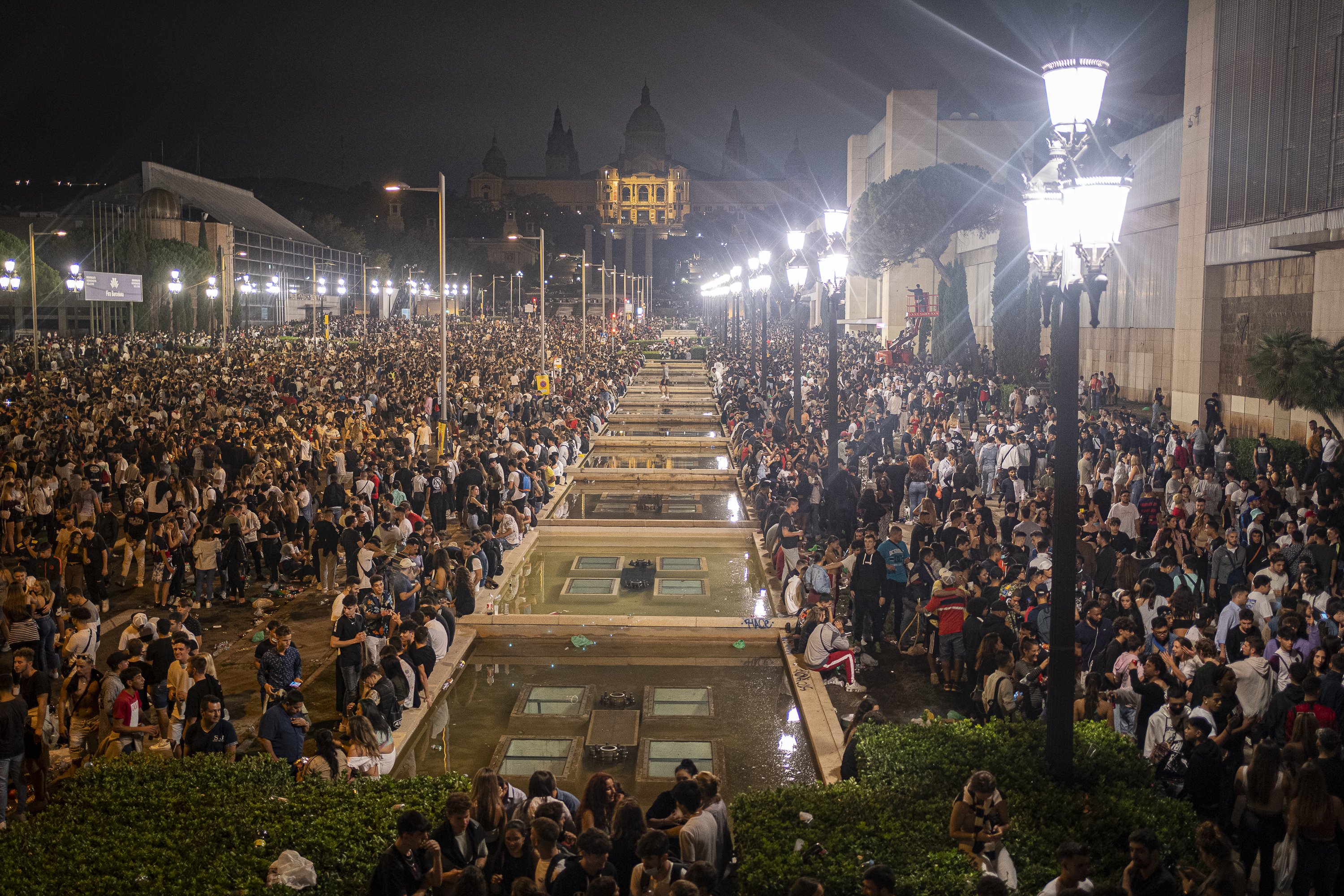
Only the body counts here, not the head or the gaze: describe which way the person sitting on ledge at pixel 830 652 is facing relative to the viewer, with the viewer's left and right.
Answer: facing to the right of the viewer

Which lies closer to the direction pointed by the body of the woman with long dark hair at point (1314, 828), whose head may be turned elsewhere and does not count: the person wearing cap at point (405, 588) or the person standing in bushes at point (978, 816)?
the person wearing cap

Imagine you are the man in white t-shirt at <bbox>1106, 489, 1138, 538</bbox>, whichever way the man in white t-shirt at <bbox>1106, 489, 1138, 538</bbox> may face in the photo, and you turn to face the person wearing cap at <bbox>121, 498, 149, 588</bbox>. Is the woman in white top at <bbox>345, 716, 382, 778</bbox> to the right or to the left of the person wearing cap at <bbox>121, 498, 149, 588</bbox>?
left

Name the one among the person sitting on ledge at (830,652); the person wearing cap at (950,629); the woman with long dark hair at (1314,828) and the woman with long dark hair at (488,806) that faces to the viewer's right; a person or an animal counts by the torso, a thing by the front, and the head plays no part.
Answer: the person sitting on ledge

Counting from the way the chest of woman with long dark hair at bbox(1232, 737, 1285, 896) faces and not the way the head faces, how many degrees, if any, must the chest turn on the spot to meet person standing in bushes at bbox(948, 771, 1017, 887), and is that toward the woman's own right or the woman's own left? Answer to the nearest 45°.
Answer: approximately 135° to the woman's own left

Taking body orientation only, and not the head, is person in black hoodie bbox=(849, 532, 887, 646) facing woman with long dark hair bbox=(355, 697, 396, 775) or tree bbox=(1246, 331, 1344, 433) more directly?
the woman with long dark hair

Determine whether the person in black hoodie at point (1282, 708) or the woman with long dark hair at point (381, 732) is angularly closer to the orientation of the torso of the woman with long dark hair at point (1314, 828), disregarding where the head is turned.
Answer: the person in black hoodie

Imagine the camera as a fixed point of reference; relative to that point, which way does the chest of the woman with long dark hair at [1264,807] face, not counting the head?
away from the camera

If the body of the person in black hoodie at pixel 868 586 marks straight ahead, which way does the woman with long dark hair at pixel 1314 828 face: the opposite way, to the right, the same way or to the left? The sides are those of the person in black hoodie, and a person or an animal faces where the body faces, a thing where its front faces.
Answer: the opposite way
